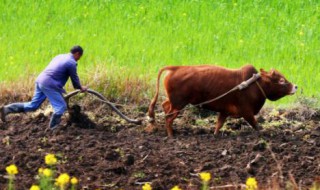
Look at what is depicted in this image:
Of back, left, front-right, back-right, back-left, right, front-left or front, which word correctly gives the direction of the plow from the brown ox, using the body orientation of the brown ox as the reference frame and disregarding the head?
back

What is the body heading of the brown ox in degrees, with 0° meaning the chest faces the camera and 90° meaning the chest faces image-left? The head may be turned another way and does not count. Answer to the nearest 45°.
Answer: approximately 270°

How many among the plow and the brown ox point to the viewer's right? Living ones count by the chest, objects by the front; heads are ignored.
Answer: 2

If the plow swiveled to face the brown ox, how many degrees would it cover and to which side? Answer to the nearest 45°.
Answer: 0° — it already faces it

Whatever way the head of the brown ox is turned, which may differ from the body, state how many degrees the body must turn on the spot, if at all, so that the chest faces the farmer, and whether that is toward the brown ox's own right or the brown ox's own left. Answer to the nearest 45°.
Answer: approximately 180°

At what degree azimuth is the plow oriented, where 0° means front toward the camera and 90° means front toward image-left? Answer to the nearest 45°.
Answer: approximately 270°
